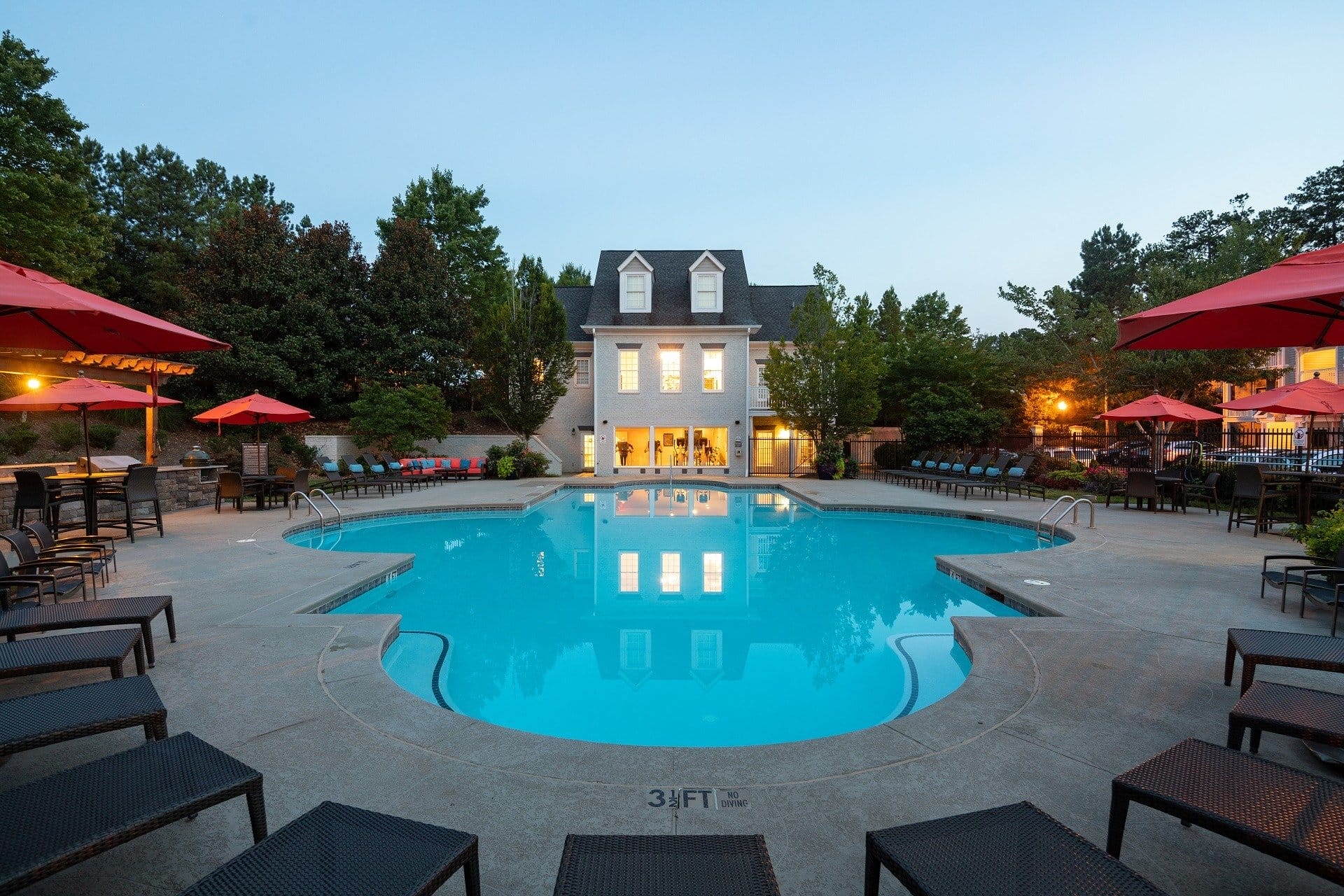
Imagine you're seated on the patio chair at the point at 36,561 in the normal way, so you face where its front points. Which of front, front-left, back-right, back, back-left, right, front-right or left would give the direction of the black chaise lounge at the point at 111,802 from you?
right

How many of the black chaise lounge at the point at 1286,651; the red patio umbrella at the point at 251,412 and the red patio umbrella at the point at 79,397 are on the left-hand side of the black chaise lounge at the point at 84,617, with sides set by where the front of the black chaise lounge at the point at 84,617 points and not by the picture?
2

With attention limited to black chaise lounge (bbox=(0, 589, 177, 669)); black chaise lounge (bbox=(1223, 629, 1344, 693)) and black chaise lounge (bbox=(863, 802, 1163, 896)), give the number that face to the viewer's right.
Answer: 1

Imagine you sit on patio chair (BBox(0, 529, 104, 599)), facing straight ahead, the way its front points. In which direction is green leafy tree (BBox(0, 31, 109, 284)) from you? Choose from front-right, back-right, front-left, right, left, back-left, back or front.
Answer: left

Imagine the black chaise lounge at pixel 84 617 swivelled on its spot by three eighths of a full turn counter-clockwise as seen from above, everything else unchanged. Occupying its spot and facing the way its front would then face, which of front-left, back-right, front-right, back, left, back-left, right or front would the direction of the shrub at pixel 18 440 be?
front-right

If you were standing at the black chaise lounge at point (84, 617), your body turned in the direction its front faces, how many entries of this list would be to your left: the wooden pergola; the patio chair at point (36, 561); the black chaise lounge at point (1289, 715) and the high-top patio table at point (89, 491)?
3

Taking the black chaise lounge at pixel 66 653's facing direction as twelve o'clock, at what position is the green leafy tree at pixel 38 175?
The green leafy tree is roughly at 9 o'clock from the black chaise lounge.

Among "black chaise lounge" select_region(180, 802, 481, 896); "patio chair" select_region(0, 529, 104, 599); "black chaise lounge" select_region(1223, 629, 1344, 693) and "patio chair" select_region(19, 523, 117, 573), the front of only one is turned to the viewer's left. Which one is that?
"black chaise lounge" select_region(1223, 629, 1344, 693)

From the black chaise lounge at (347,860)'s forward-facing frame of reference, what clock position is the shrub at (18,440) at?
The shrub is roughly at 10 o'clock from the black chaise lounge.

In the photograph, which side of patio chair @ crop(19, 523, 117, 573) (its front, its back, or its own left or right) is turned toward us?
right

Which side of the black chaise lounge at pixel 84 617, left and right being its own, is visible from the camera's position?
right

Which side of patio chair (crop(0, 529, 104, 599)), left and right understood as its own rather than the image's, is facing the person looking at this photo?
right

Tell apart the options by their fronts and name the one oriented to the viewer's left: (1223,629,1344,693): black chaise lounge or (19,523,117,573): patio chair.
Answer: the black chaise lounge

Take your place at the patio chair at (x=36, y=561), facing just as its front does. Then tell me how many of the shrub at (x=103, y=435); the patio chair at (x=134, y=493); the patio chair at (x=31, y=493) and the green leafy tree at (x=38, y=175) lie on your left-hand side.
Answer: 4

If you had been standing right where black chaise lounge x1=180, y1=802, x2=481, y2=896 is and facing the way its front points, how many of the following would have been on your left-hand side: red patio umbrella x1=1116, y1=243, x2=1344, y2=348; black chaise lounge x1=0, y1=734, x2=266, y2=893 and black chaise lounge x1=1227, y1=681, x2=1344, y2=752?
1

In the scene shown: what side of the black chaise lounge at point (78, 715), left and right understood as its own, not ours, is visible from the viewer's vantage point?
right
